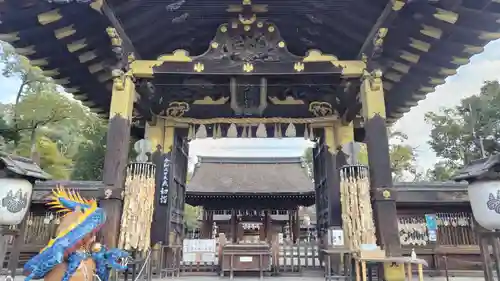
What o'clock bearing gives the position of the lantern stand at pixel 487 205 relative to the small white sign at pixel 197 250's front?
The lantern stand is roughly at 11 o'clock from the small white sign.

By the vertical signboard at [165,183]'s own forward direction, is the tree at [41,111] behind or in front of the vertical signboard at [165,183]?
behind

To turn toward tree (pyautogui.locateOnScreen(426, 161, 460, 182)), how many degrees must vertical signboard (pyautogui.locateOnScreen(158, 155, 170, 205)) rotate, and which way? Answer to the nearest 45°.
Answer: approximately 135° to its left

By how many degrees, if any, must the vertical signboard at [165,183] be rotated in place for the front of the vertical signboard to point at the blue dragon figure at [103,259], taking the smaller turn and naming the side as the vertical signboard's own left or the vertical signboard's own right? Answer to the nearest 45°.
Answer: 0° — it already faces it

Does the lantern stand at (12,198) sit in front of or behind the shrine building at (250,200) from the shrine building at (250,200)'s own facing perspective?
in front

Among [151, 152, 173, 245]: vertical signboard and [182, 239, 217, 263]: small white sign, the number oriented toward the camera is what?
2

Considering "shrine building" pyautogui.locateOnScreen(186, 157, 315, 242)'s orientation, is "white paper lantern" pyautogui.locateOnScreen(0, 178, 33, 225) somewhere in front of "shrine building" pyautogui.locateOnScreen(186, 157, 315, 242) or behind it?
in front

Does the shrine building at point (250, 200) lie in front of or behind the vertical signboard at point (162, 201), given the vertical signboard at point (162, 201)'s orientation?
behind

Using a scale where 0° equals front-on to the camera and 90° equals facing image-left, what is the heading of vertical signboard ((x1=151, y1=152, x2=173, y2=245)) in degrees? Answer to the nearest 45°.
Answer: approximately 0°
